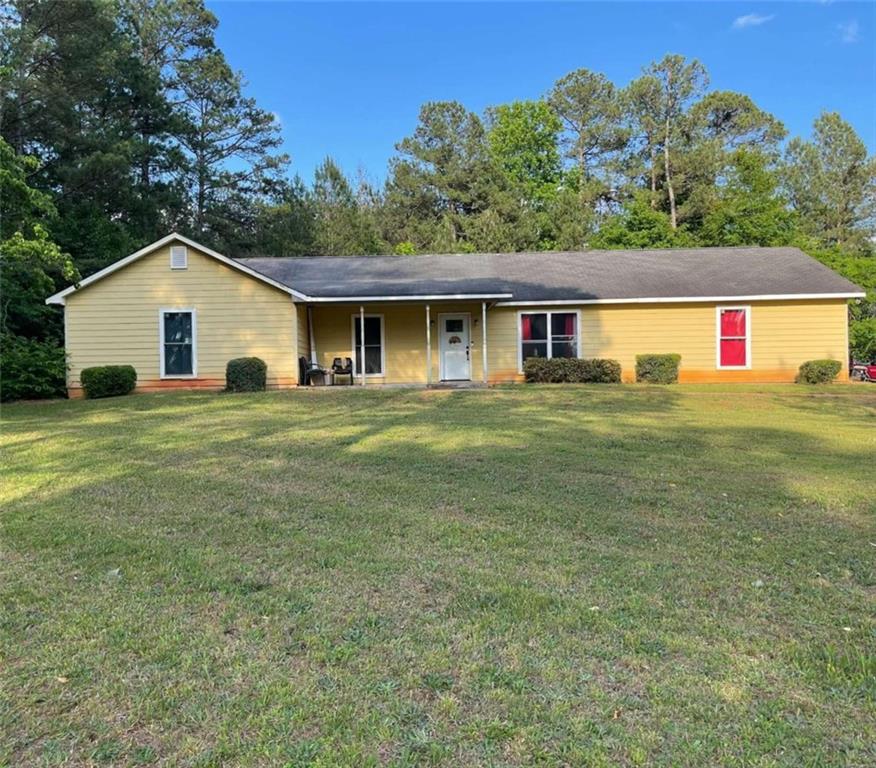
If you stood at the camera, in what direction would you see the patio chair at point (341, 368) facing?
facing the viewer

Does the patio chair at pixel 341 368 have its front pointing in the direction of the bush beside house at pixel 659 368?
no

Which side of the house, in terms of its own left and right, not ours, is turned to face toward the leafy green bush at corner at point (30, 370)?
right

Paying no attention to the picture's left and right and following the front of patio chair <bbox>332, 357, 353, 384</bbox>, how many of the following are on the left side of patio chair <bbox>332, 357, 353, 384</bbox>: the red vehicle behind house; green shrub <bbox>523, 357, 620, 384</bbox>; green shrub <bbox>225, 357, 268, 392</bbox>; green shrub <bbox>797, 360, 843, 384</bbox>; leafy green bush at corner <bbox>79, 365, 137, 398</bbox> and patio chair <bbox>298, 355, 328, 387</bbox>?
3

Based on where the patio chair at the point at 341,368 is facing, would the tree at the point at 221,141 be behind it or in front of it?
behind

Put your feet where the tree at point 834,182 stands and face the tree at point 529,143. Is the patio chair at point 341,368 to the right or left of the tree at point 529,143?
left

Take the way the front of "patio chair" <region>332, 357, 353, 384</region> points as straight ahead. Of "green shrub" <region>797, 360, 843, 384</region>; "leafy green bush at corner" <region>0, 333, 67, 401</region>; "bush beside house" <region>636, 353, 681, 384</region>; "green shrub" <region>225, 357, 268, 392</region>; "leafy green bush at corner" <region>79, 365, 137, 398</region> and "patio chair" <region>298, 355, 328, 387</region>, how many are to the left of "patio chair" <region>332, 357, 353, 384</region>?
2

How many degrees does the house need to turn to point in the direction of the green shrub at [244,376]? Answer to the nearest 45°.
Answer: approximately 45° to its right

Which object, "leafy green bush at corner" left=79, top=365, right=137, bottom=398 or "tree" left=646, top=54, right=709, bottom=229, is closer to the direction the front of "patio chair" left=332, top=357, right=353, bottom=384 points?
the leafy green bush at corner

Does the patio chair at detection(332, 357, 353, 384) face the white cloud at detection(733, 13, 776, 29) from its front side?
no

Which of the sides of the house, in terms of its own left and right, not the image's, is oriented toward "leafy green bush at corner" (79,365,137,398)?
right

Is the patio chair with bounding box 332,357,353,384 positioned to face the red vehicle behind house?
no

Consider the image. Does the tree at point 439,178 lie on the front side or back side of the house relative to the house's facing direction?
on the back side

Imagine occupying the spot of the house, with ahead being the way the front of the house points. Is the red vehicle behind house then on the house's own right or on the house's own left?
on the house's own left
